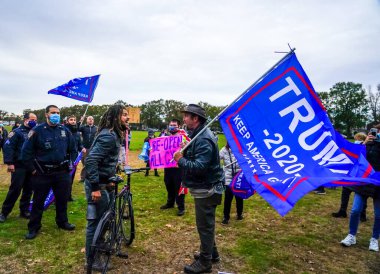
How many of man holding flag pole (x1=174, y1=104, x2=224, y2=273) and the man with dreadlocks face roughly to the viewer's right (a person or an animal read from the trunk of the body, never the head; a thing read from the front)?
1

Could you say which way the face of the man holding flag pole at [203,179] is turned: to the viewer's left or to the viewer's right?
to the viewer's left

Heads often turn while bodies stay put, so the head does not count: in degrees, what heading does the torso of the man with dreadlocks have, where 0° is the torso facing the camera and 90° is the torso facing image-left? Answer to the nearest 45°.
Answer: approximately 270°

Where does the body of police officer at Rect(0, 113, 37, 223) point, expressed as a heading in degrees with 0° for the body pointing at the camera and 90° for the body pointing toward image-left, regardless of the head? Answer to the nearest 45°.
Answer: approximately 315°

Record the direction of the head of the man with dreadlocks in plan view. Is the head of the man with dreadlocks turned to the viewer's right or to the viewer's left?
to the viewer's right

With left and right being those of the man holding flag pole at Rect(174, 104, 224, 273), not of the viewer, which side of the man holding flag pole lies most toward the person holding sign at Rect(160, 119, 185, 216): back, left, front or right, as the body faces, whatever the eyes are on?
right

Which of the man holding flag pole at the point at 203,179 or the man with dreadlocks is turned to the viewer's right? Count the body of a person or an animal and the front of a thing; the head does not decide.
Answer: the man with dreadlocks

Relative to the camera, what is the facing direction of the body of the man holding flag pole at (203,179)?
to the viewer's left

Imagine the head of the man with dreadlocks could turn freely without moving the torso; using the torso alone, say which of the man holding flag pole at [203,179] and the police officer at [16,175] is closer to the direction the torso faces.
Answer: the man holding flag pole
